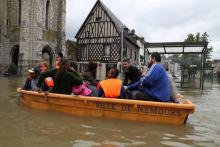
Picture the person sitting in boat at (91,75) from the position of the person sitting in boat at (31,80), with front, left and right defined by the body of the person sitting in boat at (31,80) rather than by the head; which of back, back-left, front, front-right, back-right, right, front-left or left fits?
back-left

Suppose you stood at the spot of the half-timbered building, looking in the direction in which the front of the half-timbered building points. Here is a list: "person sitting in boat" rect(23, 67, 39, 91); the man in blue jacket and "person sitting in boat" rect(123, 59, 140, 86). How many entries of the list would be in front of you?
3

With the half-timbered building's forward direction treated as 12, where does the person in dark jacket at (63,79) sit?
The person in dark jacket is roughly at 12 o'clock from the half-timbered building.

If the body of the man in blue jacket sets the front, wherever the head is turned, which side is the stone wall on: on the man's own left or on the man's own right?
on the man's own right

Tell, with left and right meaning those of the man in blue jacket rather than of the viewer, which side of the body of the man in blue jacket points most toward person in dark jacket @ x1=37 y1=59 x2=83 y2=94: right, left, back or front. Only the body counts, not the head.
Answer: front

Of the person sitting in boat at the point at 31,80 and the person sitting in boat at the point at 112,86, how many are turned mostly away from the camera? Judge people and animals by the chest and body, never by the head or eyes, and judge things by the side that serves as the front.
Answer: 1

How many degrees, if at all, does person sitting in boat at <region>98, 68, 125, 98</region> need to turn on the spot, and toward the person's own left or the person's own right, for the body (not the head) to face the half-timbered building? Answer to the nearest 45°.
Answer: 0° — they already face it

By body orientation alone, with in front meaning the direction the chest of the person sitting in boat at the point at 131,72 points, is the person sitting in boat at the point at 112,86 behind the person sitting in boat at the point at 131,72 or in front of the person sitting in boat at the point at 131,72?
in front

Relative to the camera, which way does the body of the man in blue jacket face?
to the viewer's left

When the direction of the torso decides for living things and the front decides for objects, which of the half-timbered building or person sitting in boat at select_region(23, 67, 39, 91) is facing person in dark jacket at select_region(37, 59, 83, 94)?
the half-timbered building

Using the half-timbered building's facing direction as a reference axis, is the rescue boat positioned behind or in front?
in front

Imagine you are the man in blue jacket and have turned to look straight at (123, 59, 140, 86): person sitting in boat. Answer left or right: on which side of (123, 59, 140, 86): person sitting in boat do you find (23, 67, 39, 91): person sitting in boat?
left

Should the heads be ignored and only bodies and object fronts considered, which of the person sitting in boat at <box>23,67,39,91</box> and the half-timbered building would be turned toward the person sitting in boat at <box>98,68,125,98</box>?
the half-timbered building
